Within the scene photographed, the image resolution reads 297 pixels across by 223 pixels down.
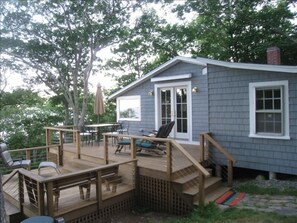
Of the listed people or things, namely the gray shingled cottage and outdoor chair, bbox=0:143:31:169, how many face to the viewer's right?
1

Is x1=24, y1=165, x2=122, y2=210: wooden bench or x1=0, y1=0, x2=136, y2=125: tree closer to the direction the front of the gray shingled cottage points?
the wooden bench

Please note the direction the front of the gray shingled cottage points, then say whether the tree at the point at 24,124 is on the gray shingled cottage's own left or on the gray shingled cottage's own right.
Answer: on the gray shingled cottage's own right

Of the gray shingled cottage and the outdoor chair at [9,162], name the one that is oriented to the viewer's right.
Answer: the outdoor chair

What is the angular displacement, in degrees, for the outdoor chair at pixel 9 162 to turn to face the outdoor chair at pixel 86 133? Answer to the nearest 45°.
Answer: approximately 45° to its left

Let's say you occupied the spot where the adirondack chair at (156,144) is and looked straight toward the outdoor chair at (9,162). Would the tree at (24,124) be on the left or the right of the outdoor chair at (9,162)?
right

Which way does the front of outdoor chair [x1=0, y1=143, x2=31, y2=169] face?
to the viewer's right

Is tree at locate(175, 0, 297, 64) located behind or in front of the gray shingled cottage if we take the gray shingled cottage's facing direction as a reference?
behind

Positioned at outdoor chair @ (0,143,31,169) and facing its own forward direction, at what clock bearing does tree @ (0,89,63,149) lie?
The tree is roughly at 9 o'clock from the outdoor chair.

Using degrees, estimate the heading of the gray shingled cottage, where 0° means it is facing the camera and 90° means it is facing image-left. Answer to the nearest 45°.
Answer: approximately 45°

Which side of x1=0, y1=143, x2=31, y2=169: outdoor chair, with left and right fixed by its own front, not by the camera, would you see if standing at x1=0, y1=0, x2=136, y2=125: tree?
left

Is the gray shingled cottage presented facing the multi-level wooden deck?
yes

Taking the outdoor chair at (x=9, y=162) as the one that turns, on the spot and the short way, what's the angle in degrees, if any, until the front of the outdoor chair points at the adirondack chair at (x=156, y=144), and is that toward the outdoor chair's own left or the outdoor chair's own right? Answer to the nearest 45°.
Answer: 0° — it already faces it
